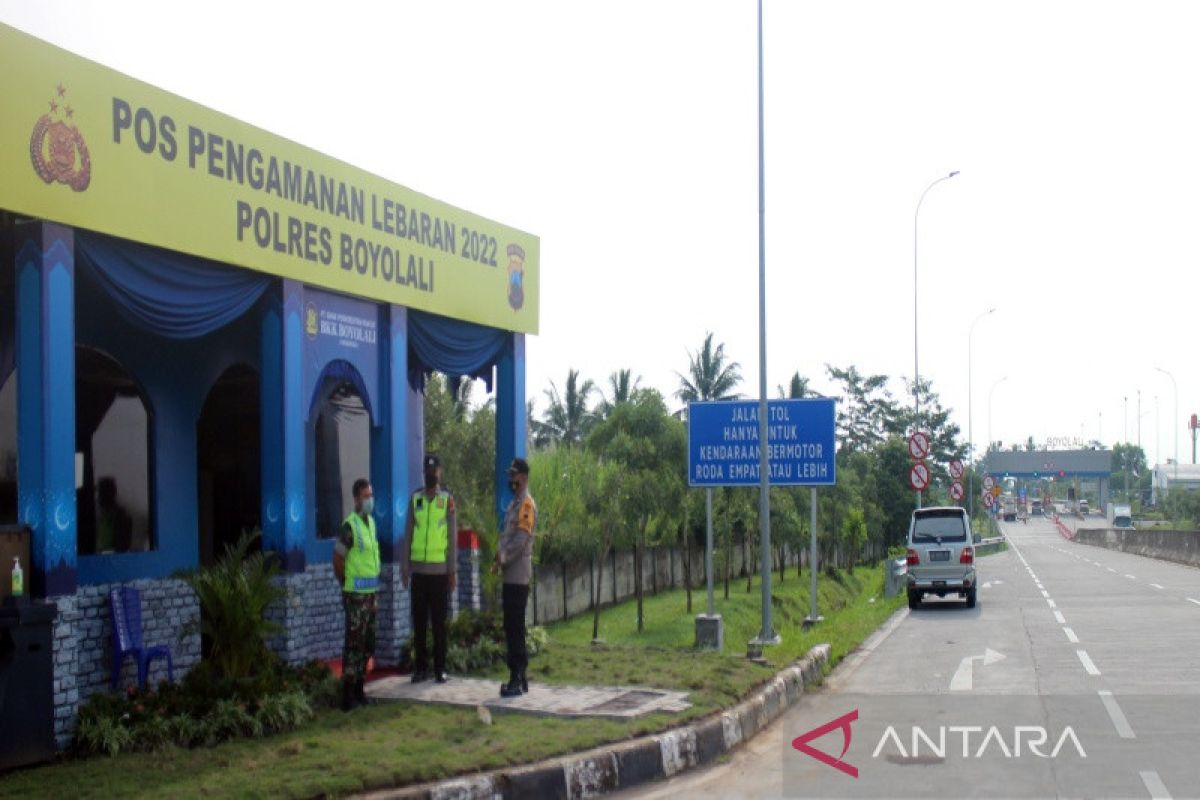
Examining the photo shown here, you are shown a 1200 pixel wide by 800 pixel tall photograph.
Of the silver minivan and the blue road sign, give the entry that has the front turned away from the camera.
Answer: the silver minivan

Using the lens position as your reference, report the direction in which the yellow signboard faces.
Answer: facing the viewer and to the right of the viewer

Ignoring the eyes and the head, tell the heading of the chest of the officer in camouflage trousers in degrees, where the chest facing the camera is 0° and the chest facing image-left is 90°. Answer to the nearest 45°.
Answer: approximately 315°

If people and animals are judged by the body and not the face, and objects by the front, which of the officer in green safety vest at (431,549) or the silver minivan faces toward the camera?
the officer in green safety vest

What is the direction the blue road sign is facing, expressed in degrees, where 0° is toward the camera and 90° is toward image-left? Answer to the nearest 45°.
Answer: approximately 0°

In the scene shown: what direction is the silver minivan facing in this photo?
away from the camera

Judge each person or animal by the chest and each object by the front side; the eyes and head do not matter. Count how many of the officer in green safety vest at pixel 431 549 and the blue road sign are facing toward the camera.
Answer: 2

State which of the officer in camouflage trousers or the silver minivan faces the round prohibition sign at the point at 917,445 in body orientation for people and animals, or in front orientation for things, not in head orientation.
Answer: the silver minivan

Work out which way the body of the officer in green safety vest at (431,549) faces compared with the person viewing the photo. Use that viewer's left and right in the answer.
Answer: facing the viewer

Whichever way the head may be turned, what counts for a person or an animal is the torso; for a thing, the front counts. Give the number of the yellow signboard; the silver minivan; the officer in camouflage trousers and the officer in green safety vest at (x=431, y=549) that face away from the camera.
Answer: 1

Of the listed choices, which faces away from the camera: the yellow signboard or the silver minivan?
the silver minivan

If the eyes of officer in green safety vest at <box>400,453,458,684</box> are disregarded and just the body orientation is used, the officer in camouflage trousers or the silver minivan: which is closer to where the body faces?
the officer in camouflage trousers

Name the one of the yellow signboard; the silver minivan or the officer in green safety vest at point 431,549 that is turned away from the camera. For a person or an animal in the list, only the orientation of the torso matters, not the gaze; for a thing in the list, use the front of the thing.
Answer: the silver minivan
